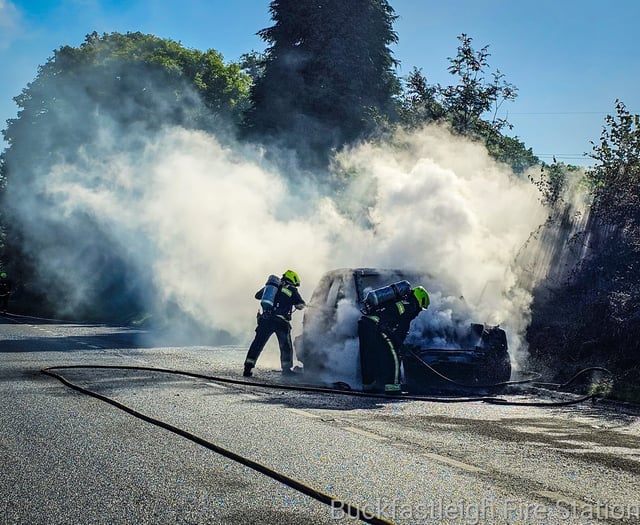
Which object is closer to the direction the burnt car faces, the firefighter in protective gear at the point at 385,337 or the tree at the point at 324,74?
the firefighter in protective gear

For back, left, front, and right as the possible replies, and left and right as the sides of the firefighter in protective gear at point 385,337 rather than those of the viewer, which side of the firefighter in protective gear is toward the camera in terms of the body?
right

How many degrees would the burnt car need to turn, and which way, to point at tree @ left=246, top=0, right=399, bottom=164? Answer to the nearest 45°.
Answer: approximately 135° to its left

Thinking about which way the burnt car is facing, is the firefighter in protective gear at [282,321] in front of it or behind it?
behind

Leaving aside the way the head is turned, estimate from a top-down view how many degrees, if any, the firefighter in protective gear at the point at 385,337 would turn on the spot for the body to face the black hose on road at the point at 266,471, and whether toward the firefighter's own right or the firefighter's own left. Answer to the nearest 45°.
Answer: approximately 90° to the firefighter's own right

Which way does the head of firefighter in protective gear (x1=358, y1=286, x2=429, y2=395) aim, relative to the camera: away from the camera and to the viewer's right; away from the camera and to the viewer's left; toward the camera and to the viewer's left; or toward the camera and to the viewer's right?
away from the camera and to the viewer's right

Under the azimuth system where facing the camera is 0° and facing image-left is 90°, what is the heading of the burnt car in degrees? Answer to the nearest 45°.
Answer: approximately 315°

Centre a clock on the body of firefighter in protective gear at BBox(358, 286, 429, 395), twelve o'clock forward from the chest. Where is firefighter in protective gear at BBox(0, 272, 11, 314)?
firefighter in protective gear at BBox(0, 272, 11, 314) is roughly at 8 o'clock from firefighter in protective gear at BBox(358, 286, 429, 395).

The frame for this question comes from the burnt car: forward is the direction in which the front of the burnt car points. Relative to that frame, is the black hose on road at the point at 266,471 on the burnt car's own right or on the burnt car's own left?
on the burnt car's own right
